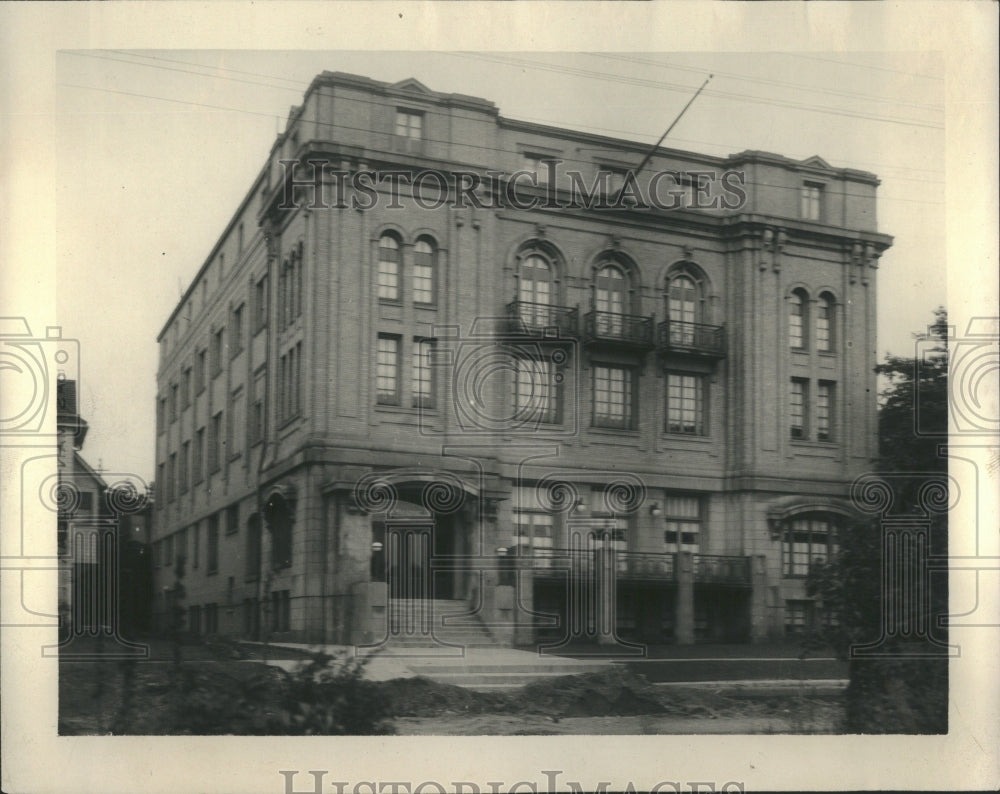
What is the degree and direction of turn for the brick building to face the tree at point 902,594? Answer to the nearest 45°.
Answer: approximately 45° to its left

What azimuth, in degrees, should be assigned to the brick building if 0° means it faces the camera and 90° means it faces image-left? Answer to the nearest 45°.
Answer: approximately 315°
